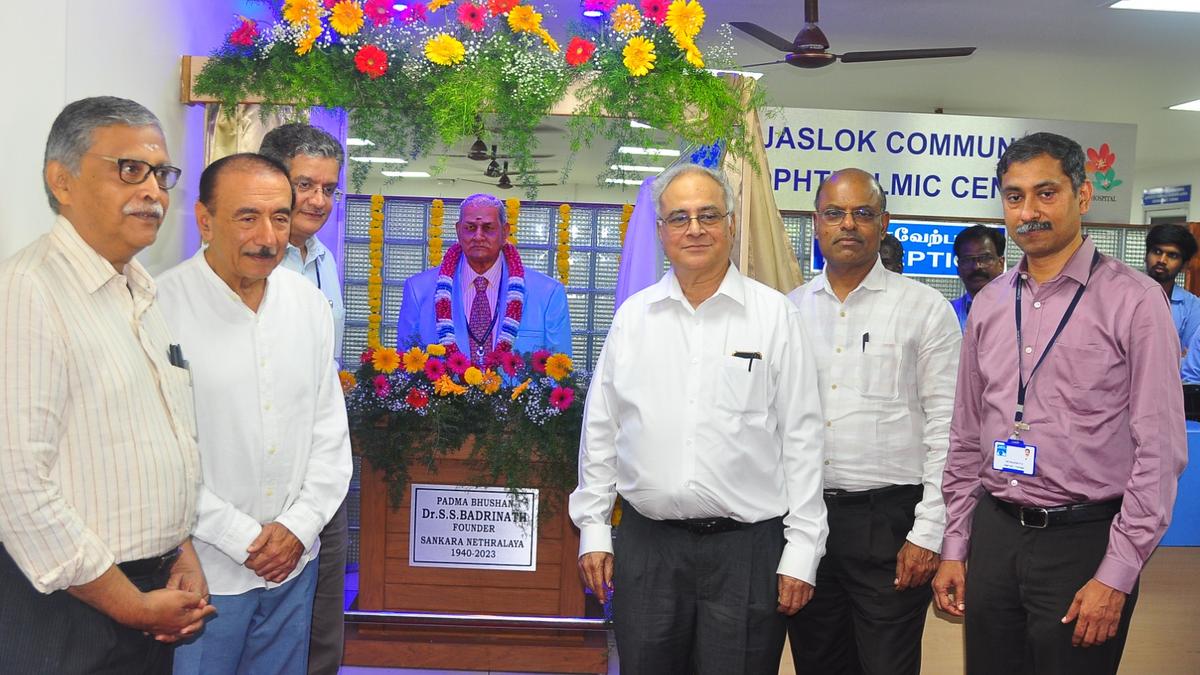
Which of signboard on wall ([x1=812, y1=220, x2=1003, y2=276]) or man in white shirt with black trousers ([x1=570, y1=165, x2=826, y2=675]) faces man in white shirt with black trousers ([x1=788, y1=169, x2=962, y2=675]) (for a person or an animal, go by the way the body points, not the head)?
the signboard on wall

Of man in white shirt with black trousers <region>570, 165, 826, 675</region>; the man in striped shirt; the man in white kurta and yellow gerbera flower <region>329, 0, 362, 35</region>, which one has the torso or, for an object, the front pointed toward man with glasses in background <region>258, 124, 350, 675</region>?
the yellow gerbera flower

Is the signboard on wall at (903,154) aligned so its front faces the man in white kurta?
yes

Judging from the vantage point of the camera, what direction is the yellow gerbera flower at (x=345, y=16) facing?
facing the viewer

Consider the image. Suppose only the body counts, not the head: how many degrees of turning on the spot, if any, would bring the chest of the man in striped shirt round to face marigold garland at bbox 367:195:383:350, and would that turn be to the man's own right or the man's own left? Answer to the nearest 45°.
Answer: approximately 135° to the man's own left

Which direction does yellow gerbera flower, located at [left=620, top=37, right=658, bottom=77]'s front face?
toward the camera

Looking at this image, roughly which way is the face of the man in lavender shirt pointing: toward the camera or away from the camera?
toward the camera

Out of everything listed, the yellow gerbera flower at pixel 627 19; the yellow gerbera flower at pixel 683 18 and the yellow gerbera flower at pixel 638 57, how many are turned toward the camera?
3

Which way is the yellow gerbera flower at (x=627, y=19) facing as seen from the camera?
toward the camera

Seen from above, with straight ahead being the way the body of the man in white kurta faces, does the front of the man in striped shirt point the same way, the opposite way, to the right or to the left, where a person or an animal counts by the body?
the same way

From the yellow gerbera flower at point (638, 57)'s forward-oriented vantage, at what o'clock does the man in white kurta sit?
The man in white kurta is roughly at 1 o'clock from the yellow gerbera flower.

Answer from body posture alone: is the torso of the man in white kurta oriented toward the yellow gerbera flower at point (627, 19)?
no

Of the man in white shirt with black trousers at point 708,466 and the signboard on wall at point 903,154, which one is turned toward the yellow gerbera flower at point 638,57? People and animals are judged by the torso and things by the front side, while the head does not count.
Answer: the signboard on wall

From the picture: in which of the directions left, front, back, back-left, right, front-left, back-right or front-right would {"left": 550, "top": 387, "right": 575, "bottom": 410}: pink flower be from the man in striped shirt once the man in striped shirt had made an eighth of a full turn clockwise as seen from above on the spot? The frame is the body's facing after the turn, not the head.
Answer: back-left

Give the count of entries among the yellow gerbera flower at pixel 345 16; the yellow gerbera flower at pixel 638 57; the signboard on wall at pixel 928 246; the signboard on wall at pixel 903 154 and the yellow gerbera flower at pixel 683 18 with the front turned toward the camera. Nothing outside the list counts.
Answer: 5

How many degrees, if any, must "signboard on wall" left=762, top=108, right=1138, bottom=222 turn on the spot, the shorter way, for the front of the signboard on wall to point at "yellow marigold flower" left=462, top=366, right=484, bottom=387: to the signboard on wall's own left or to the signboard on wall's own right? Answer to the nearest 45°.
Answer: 0° — it already faces it

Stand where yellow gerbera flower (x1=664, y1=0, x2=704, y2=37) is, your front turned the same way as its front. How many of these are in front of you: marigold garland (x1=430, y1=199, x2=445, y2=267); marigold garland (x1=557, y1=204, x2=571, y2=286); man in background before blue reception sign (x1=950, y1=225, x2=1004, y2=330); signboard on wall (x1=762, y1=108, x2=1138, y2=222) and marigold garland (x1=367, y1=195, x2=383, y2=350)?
0

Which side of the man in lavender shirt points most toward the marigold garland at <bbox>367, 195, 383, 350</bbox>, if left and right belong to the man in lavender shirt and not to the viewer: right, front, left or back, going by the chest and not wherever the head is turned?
right
